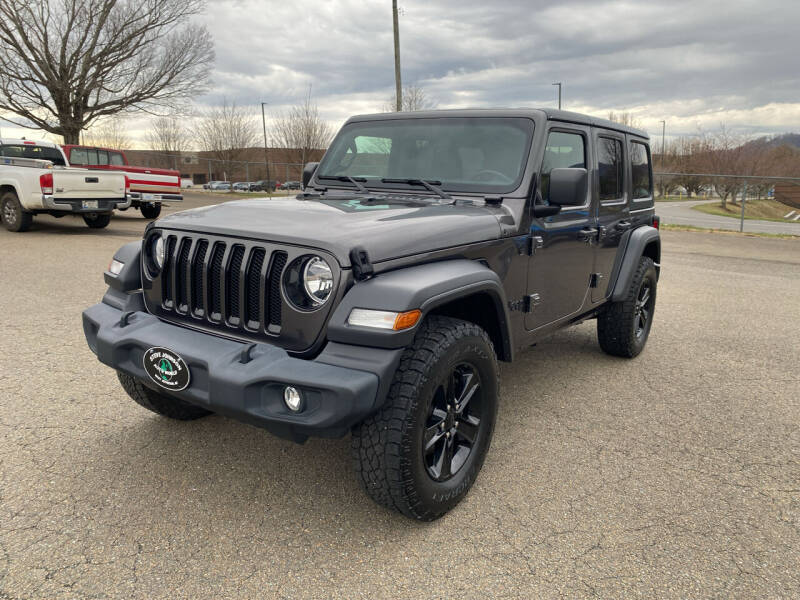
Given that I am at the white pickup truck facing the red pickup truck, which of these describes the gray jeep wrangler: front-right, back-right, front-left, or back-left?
back-right

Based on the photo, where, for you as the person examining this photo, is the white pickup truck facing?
facing away from the viewer and to the left of the viewer

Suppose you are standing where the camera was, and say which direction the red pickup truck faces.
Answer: facing away from the viewer and to the left of the viewer

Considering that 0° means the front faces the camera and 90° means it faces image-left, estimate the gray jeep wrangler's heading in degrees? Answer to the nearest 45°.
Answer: approximately 45°

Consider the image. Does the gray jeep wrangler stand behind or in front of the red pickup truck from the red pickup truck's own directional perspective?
behind

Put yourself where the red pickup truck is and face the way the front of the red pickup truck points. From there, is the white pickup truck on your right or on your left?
on your left

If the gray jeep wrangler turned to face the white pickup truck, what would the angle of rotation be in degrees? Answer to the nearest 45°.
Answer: approximately 90° to its right
